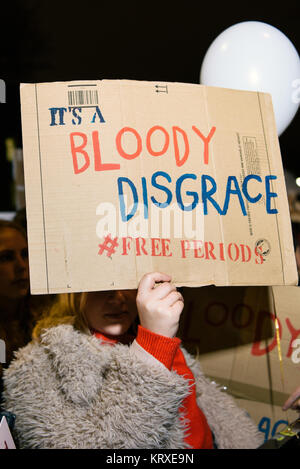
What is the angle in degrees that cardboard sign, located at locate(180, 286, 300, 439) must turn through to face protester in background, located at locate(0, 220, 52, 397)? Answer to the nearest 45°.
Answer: approximately 90° to its right

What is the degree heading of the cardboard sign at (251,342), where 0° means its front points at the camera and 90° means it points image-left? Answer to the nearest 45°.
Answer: approximately 0°

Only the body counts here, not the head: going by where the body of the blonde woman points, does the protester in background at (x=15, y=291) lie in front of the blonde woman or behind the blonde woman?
behind

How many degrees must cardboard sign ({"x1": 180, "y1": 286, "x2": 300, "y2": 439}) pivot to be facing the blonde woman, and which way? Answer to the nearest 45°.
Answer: approximately 45° to its right

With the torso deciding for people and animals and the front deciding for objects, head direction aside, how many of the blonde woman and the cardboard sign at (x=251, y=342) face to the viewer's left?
0

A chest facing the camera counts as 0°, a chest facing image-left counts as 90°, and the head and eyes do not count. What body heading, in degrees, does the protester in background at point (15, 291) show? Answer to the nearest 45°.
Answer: approximately 315°
